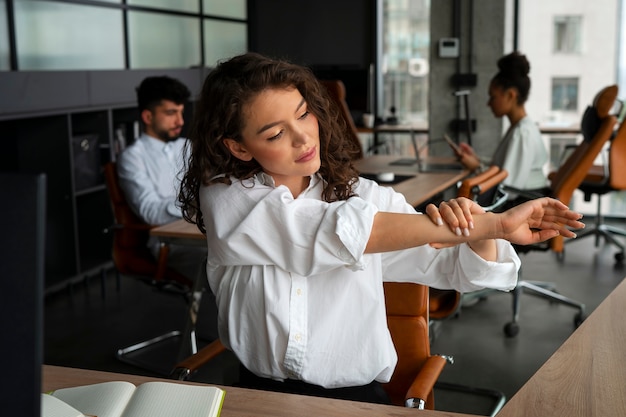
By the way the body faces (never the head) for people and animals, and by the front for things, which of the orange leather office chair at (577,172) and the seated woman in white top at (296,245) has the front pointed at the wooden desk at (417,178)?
the orange leather office chair

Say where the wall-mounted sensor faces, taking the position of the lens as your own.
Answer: facing the viewer

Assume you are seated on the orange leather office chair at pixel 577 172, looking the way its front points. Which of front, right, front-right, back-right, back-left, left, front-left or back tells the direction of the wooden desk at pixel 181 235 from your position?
front-left

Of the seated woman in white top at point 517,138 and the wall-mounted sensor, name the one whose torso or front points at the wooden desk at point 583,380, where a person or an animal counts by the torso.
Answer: the wall-mounted sensor

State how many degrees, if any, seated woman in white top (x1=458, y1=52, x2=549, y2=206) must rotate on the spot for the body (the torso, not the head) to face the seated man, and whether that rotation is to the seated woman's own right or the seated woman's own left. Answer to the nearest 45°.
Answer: approximately 45° to the seated woman's own left

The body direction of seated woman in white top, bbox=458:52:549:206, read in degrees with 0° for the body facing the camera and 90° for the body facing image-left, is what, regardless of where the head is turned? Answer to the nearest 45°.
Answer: approximately 90°

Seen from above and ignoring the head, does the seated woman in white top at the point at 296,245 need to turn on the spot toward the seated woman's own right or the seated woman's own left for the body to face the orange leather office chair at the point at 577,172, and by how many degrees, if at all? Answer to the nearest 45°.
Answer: approximately 135° to the seated woman's own left

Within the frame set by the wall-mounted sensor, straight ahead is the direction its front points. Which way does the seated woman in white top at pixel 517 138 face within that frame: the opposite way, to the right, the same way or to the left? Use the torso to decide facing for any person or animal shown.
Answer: to the right

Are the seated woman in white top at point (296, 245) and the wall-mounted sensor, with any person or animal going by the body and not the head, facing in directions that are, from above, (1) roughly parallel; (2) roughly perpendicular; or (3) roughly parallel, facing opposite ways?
roughly parallel

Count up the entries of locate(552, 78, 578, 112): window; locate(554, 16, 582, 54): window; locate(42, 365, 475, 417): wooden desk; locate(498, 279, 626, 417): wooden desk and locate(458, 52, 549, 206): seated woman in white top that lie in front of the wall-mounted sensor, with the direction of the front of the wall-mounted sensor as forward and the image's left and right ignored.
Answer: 3

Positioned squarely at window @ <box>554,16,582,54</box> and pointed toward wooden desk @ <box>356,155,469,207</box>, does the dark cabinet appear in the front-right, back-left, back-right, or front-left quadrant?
front-right

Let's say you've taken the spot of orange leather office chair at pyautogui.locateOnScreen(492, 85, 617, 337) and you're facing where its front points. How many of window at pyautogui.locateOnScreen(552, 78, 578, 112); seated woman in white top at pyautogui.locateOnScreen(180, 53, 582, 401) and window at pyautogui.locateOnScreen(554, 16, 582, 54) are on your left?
1

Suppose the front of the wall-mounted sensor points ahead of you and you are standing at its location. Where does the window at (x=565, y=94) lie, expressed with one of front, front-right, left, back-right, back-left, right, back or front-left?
back-left

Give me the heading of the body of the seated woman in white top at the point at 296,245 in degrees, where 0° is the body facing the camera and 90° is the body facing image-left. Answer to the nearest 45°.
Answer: approximately 0°

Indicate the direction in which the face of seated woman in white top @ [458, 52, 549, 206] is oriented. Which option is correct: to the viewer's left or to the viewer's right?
to the viewer's left

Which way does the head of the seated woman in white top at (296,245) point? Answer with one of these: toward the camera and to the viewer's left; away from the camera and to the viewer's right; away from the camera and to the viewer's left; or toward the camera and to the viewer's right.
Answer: toward the camera and to the viewer's right
